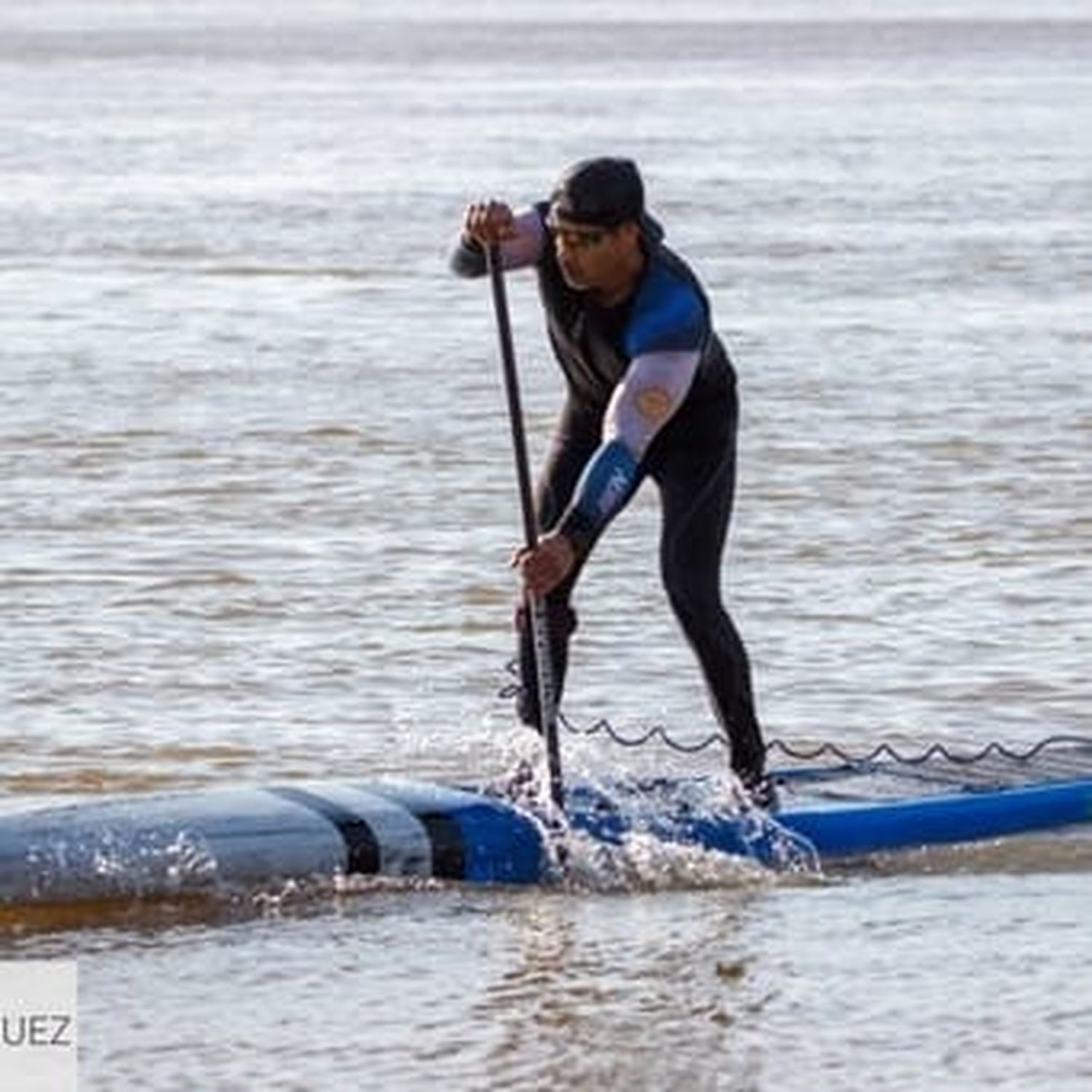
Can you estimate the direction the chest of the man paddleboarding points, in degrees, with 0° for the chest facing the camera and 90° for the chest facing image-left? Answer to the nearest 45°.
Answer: approximately 45°
